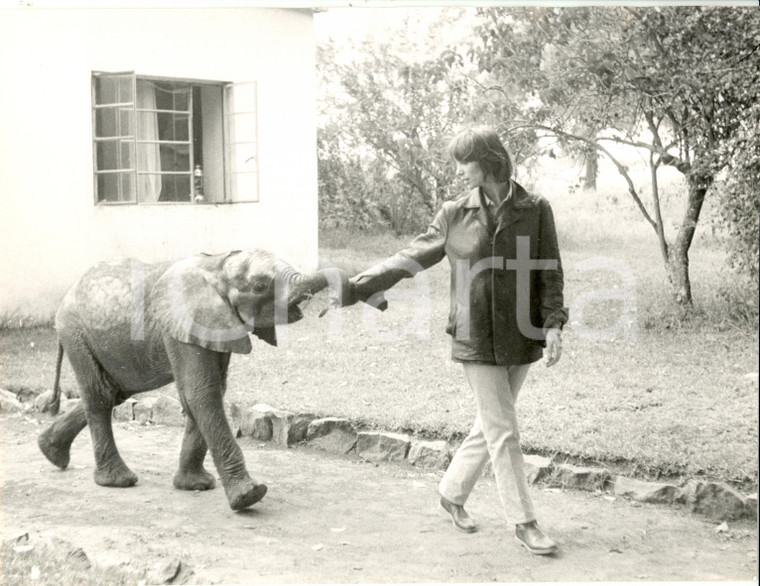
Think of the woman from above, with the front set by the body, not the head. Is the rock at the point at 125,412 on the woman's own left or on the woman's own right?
on the woman's own right

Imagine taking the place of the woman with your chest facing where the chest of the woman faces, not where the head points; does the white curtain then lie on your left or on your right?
on your right

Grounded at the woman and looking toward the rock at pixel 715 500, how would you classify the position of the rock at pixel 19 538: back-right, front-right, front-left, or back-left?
back-left

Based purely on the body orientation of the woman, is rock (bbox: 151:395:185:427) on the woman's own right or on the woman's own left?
on the woman's own right

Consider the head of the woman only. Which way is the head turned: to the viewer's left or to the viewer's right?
to the viewer's left
